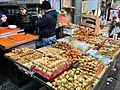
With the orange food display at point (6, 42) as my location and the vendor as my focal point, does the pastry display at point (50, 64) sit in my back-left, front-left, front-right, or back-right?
back-right

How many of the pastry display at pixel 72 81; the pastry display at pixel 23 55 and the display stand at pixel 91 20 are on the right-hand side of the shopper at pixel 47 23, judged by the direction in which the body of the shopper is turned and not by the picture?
1

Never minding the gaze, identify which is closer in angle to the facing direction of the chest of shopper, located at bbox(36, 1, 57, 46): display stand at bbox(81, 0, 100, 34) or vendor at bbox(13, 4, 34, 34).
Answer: the vendor

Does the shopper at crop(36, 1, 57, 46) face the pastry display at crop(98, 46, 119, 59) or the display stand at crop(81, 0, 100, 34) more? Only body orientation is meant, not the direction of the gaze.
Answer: the display stand
